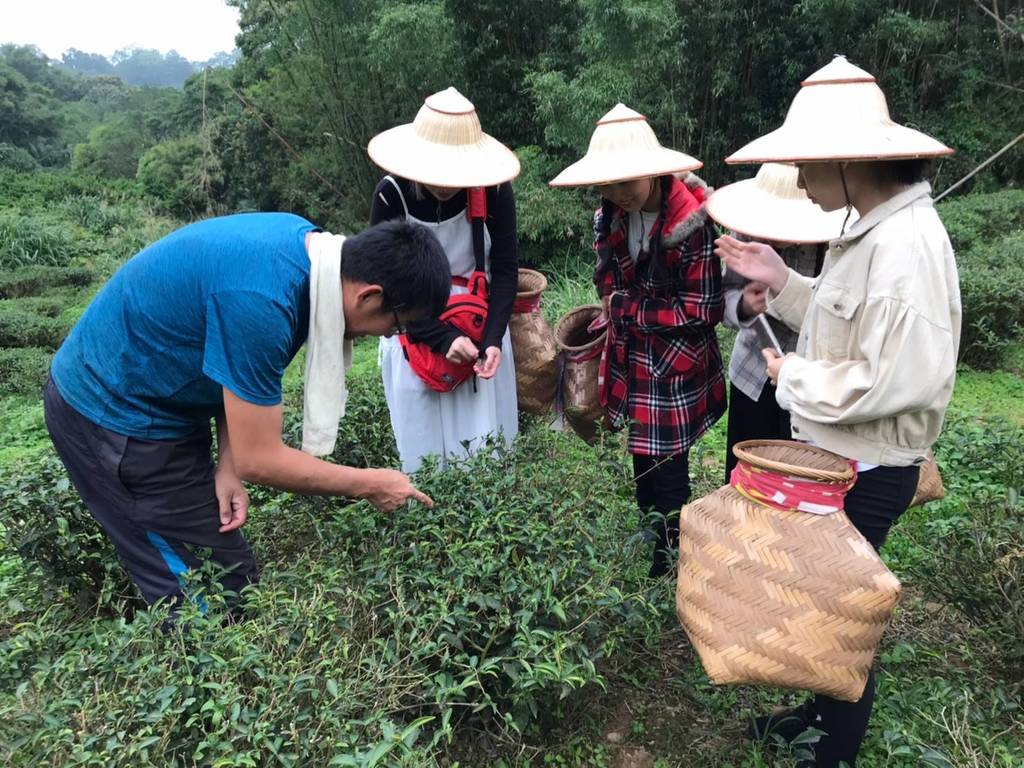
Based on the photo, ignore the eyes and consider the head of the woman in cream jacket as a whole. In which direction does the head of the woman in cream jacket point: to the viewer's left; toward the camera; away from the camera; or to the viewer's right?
to the viewer's left

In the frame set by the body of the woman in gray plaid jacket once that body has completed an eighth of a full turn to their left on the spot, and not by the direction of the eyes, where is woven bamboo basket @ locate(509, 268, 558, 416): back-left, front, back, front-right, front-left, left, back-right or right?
right

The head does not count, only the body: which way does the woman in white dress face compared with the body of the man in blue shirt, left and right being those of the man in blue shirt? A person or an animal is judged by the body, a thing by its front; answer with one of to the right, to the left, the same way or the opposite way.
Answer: to the right

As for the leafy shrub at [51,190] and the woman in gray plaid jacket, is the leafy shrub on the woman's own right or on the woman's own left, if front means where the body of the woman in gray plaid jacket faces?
on the woman's own right

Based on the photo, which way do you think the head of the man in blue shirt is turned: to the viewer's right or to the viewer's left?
to the viewer's right

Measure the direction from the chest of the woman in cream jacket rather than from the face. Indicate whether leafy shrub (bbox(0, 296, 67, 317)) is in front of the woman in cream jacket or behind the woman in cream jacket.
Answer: in front

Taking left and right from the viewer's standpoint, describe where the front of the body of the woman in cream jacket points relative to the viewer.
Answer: facing to the left of the viewer

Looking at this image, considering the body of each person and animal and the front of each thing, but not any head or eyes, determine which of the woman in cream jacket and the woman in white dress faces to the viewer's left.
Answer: the woman in cream jacket

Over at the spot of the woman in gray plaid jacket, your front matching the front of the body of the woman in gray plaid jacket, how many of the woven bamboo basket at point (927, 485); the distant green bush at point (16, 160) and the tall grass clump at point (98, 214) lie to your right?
2

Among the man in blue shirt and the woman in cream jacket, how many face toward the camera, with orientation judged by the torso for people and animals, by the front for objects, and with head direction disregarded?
0

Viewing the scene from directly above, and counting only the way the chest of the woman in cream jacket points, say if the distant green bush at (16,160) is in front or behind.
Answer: in front

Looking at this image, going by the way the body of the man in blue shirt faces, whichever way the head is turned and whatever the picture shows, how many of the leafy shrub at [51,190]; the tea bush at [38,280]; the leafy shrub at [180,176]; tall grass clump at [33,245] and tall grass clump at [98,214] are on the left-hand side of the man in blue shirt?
5

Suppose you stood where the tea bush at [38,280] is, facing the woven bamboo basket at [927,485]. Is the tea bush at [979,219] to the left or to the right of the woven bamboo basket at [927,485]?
left

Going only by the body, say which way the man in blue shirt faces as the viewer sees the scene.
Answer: to the viewer's right
